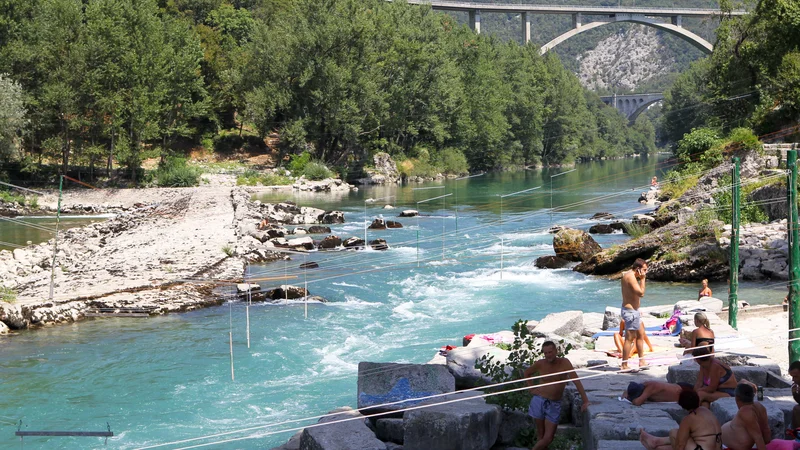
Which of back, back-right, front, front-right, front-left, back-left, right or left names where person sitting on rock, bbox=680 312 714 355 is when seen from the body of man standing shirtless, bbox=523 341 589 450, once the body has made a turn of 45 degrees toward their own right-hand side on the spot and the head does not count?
back

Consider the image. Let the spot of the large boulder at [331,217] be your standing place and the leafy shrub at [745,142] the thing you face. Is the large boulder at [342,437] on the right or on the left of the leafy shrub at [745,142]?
right

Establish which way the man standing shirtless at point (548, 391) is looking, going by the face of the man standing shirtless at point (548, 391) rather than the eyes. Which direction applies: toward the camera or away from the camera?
toward the camera

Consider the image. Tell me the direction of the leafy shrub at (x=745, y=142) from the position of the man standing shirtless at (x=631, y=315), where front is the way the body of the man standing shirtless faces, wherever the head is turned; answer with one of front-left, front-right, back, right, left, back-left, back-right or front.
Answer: left

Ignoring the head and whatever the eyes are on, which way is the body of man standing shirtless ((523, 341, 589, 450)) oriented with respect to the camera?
toward the camera

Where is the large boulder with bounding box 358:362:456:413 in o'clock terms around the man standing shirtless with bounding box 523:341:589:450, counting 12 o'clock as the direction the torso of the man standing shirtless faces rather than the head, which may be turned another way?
The large boulder is roughly at 4 o'clock from the man standing shirtless.

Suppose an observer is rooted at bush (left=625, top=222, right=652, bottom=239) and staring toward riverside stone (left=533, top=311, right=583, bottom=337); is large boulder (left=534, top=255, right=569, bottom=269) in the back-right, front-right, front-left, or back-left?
front-right
